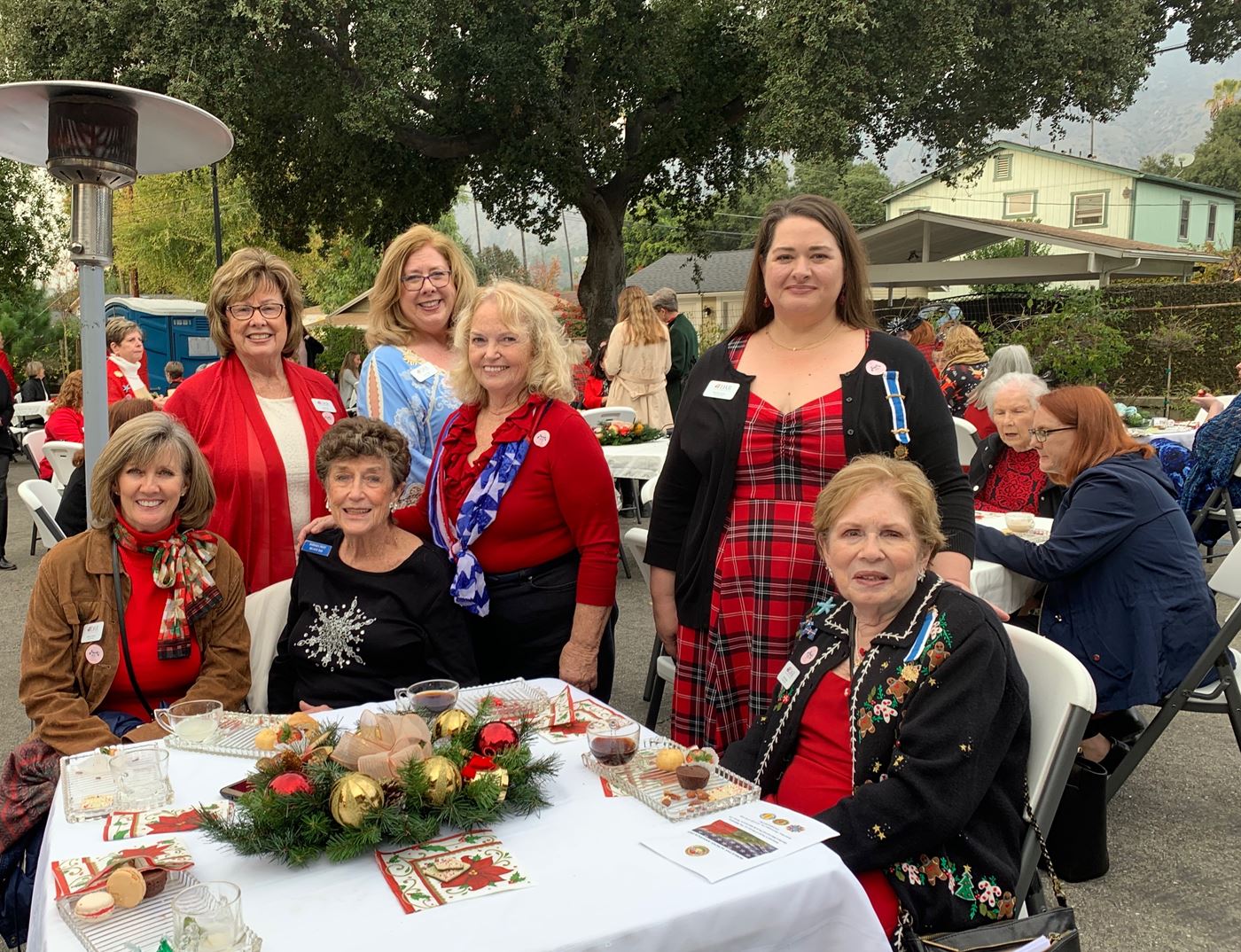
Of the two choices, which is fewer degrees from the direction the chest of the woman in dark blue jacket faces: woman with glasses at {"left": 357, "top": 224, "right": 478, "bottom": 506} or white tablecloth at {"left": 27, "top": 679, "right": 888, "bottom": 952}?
the woman with glasses

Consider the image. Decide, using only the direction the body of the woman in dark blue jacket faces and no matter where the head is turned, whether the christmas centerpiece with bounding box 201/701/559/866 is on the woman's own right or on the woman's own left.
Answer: on the woman's own left

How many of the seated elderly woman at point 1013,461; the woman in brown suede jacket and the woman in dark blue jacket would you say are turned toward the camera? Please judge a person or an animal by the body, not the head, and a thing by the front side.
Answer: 2

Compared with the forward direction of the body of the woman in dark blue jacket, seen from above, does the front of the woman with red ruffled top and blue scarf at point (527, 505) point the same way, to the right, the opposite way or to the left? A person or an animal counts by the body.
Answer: to the left

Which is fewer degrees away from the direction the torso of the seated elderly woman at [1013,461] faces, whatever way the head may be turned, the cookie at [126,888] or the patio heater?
the cookie

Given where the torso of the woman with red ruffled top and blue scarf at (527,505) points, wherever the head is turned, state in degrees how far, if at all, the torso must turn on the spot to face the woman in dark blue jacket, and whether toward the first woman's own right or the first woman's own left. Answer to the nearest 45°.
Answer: approximately 135° to the first woman's own left

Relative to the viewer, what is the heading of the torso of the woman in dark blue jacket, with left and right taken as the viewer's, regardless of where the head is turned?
facing to the left of the viewer
